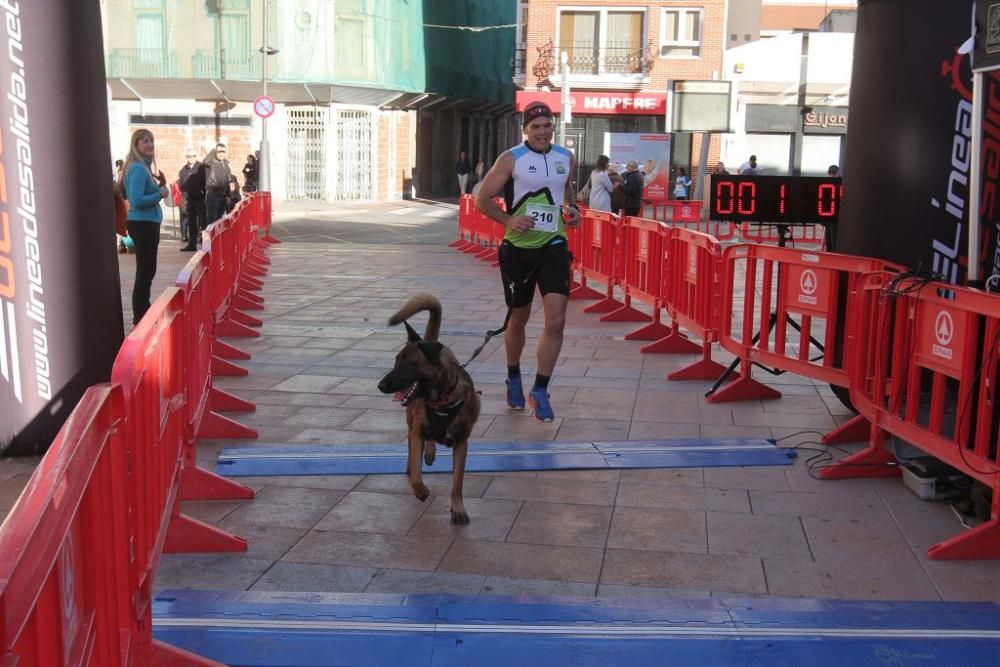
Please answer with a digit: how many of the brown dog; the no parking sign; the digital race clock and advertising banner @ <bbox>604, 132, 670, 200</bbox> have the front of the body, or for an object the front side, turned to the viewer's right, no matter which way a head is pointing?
0

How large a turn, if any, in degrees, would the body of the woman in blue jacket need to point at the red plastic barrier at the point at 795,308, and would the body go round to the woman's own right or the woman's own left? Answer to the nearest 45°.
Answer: approximately 45° to the woman's own right

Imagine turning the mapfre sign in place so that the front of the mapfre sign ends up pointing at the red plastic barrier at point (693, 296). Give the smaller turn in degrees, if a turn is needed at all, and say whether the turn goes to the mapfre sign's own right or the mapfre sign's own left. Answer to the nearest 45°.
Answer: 0° — it already faces it

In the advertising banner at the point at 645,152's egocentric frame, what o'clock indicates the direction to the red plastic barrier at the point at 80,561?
The red plastic barrier is roughly at 12 o'clock from the advertising banner.

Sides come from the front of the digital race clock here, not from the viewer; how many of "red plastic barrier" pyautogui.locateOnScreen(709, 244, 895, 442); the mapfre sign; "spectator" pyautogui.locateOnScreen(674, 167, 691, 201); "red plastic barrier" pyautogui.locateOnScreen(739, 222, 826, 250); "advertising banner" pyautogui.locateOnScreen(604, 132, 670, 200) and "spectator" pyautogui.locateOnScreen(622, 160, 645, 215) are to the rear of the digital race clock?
5

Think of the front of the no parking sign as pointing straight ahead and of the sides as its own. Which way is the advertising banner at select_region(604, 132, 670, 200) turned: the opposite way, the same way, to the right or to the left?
the same way

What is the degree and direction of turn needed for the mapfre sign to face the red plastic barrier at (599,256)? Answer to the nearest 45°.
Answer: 0° — it already faces it

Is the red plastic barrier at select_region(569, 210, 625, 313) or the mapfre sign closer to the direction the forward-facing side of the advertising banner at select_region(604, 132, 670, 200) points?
the red plastic barrier

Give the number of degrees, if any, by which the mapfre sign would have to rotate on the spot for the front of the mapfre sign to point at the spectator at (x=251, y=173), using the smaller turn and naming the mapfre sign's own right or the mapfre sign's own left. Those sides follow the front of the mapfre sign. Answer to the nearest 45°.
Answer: approximately 45° to the mapfre sign's own right

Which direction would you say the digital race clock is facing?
toward the camera

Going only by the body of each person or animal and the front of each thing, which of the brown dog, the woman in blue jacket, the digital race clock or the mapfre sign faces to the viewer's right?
the woman in blue jacket

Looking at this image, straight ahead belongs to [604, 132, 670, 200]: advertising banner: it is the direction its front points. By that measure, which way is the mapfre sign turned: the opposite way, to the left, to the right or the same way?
the same way

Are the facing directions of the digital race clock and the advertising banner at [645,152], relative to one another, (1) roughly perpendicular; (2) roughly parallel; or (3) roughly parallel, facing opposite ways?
roughly parallel

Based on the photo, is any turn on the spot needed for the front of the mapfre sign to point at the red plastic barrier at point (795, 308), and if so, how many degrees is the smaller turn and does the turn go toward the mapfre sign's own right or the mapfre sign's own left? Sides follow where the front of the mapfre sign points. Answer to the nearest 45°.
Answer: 0° — it already faces it

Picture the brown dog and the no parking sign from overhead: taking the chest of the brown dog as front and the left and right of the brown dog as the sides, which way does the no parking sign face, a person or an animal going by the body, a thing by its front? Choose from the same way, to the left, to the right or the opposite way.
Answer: the same way

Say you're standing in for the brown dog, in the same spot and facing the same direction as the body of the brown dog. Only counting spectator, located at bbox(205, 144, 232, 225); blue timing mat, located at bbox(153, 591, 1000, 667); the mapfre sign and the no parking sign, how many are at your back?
3

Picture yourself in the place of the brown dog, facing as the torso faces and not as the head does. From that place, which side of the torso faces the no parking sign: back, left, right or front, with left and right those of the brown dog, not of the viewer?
back

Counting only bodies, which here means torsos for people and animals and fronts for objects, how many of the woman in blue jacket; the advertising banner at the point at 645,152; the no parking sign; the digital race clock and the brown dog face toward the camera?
4

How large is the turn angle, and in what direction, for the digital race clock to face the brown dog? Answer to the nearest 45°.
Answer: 0° — it already faces it
